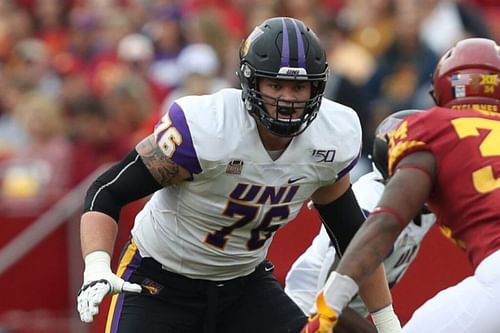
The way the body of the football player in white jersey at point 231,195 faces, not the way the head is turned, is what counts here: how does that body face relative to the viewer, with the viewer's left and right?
facing the viewer and to the right of the viewer

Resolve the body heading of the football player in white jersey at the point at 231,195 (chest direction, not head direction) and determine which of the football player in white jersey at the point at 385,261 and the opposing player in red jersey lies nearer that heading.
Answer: the opposing player in red jersey

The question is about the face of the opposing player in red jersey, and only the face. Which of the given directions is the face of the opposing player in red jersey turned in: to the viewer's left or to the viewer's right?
to the viewer's left
